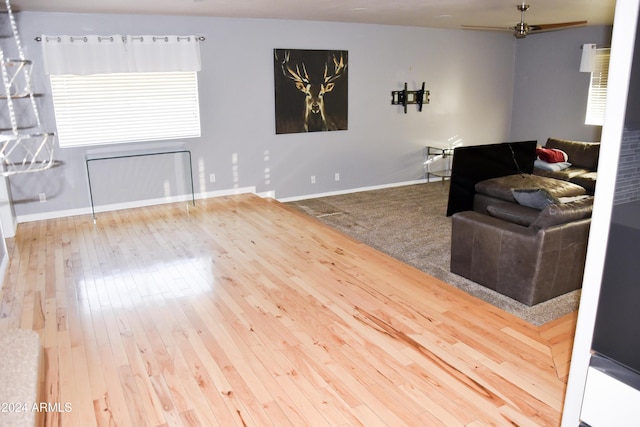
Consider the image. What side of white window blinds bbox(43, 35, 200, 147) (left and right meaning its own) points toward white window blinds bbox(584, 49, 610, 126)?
left

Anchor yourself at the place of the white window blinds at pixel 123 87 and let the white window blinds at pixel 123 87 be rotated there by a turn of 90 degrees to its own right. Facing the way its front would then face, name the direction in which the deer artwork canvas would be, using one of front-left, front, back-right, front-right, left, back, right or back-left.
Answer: back

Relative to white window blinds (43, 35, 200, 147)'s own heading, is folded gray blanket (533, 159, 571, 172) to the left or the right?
on its left

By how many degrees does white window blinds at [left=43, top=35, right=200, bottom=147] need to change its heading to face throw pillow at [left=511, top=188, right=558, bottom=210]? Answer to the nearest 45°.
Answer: approximately 45° to its left

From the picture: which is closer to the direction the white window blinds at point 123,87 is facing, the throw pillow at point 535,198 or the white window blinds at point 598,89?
the throw pillow

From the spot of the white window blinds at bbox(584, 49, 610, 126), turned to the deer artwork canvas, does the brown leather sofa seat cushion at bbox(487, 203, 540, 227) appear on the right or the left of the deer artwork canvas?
left

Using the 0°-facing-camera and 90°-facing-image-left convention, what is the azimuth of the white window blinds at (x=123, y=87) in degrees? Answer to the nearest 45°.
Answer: approximately 0°

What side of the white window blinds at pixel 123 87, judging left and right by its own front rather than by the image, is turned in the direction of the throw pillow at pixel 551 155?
left

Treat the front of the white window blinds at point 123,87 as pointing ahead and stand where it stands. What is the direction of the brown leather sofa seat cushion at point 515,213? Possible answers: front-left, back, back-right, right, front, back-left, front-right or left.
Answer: front-left
